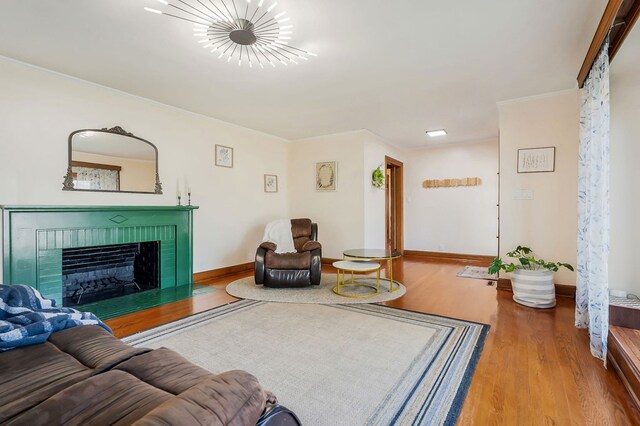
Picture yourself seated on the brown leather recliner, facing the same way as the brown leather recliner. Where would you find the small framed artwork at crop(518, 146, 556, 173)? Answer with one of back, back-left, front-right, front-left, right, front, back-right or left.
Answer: left

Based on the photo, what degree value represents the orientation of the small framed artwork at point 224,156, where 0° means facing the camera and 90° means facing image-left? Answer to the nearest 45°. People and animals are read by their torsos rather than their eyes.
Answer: approximately 315°

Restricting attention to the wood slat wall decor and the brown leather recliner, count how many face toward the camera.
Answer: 2

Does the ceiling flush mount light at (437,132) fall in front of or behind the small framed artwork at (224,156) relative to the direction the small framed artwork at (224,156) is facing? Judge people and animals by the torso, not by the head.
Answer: in front

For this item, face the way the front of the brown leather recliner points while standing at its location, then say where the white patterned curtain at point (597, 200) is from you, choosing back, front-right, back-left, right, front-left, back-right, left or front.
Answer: front-left

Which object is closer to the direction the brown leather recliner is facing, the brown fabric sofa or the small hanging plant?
the brown fabric sofa

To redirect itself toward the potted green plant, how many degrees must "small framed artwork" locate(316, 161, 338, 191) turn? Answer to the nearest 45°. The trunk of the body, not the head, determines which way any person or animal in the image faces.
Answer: approximately 90° to its left

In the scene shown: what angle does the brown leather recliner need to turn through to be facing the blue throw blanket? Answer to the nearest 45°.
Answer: approximately 45° to its right

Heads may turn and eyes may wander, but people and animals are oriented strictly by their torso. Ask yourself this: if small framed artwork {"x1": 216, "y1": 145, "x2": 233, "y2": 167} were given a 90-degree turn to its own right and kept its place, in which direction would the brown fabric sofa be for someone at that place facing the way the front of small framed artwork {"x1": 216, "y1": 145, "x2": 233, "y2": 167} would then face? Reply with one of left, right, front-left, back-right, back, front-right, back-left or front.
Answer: front-left

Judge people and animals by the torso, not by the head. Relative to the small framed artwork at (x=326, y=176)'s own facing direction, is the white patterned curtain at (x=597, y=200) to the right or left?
on its left

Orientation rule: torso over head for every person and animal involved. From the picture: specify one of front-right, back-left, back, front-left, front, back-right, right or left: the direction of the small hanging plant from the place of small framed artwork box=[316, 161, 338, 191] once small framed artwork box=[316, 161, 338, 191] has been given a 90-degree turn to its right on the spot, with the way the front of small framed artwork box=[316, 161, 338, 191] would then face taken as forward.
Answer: back-right

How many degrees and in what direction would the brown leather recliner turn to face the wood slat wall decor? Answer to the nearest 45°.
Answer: approximately 135° to its left

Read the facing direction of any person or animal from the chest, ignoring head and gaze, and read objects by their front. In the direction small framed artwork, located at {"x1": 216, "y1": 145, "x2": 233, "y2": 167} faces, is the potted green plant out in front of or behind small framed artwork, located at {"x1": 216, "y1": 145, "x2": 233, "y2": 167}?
in front

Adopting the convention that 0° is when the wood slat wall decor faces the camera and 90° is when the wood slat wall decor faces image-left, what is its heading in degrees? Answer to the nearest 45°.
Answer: approximately 0°

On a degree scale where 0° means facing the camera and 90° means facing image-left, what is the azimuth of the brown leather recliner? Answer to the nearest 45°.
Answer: approximately 0°
